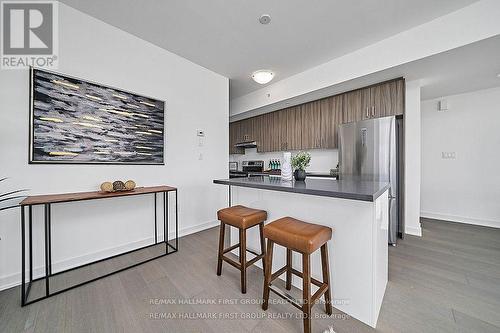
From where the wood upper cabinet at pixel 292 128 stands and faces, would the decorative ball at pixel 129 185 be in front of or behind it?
in front

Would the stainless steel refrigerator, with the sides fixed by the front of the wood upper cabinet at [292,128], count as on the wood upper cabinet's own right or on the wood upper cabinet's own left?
on the wood upper cabinet's own left

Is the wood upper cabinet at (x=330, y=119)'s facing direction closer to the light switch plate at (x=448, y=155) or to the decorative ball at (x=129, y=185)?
the decorative ball

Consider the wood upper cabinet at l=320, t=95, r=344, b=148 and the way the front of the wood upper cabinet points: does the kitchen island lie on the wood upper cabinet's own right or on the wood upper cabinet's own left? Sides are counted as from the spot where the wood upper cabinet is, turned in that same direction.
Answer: on the wood upper cabinet's own left

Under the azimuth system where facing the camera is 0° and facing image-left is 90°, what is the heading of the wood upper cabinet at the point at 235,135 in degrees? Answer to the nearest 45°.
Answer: approximately 45°

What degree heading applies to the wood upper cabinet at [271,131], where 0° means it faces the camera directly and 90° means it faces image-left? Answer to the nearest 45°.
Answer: approximately 45°
